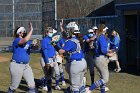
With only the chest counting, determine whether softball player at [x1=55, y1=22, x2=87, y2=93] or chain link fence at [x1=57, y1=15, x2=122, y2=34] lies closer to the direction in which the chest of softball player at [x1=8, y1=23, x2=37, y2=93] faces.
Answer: the softball player

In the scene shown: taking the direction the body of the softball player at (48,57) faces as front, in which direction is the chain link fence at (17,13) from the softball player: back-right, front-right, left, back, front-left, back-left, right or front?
back-left

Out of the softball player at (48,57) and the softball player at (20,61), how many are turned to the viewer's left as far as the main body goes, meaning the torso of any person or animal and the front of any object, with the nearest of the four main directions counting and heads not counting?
0

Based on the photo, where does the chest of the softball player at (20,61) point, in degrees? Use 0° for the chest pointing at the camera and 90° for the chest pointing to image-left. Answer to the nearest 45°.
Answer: approximately 315°

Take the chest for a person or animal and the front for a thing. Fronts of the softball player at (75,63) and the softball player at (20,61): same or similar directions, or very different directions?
very different directions

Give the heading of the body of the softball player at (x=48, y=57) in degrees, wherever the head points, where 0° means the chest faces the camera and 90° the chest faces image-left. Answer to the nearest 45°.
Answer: approximately 315°

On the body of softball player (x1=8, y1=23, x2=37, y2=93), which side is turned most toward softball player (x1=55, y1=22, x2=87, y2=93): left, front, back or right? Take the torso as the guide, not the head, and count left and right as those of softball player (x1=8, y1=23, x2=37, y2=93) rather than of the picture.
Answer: front

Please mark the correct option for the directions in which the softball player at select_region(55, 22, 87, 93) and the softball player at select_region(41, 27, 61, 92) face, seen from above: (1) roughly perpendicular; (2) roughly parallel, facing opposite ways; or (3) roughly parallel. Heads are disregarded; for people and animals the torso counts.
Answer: roughly parallel, facing opposite ways
